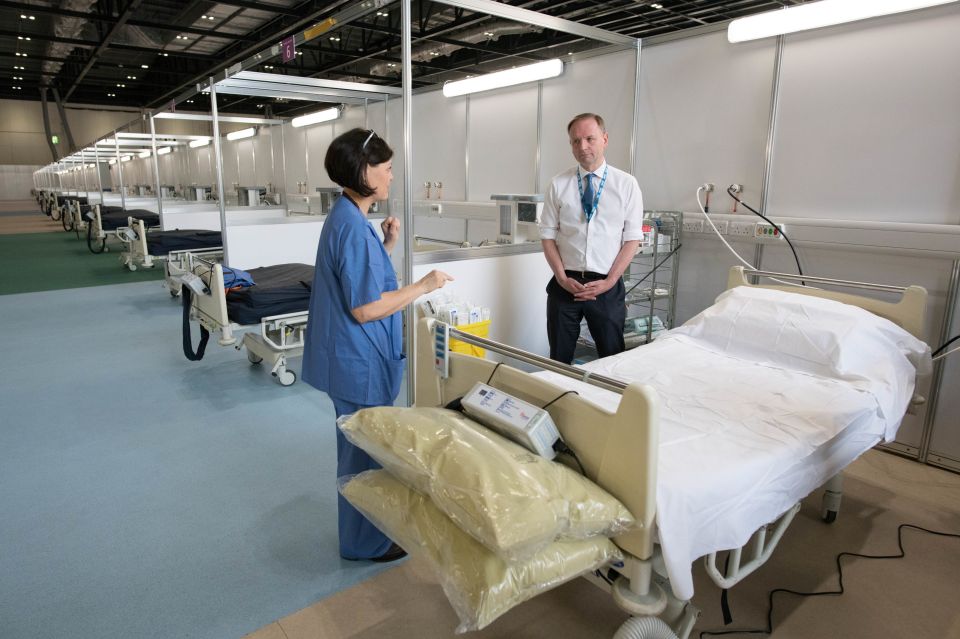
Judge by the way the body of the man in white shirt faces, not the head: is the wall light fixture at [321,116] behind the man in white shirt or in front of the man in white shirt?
behind

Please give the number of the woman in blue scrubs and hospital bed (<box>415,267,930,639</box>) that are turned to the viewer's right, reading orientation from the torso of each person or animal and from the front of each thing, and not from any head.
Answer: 1

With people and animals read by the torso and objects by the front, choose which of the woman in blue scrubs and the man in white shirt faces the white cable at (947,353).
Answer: the woman in blue scrubs

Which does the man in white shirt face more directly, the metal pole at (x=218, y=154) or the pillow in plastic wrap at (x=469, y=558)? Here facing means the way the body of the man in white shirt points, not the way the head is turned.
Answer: the pillow in plastic wrap

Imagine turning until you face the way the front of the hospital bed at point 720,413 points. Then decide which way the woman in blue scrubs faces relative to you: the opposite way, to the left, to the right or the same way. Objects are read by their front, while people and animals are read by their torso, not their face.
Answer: the opposite way

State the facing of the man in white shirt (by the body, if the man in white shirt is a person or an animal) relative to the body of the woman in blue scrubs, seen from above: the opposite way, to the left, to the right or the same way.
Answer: to the right

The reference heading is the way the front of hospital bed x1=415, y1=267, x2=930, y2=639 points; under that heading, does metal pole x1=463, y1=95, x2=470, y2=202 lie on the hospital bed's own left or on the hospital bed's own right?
on the hospital bed's own right

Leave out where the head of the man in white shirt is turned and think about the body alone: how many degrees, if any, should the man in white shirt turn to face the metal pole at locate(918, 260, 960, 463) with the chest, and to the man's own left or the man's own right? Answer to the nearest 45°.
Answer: approximately 90° to the man's own left

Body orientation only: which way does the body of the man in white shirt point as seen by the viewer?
toward the camera

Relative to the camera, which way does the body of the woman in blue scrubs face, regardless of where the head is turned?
to the viewer's right

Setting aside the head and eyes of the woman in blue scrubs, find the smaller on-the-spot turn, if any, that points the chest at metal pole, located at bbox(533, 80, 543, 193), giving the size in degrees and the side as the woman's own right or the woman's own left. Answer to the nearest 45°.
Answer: approximately 45° to the woman's own left

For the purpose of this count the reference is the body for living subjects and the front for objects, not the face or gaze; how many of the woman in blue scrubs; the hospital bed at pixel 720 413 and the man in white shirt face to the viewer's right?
1

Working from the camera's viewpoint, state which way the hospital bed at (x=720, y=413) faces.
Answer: facing the viewer and to the left of the viewer

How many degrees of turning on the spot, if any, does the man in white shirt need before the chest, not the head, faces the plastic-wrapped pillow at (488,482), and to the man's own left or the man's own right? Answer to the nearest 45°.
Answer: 0° — they already face it

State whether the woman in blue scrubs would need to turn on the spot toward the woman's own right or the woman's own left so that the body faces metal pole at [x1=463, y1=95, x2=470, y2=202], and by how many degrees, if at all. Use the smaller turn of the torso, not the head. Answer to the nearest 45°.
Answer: approximately 90° to the woman's own left

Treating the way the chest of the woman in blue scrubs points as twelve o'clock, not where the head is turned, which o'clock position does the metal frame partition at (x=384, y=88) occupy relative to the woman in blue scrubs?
The metal frame partition is roughly at 9 o'clock from the woman in blue scrubs.

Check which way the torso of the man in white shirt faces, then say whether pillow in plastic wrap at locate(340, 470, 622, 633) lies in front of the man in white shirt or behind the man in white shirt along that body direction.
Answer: in front

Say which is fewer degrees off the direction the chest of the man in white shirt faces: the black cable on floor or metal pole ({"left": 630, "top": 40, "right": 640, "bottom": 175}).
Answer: the black cable on floor
